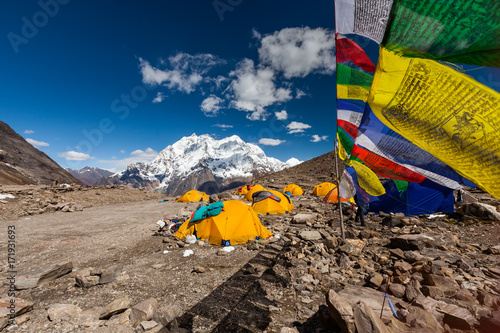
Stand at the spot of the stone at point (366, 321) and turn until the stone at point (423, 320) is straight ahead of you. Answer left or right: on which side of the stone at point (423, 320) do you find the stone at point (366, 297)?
left
